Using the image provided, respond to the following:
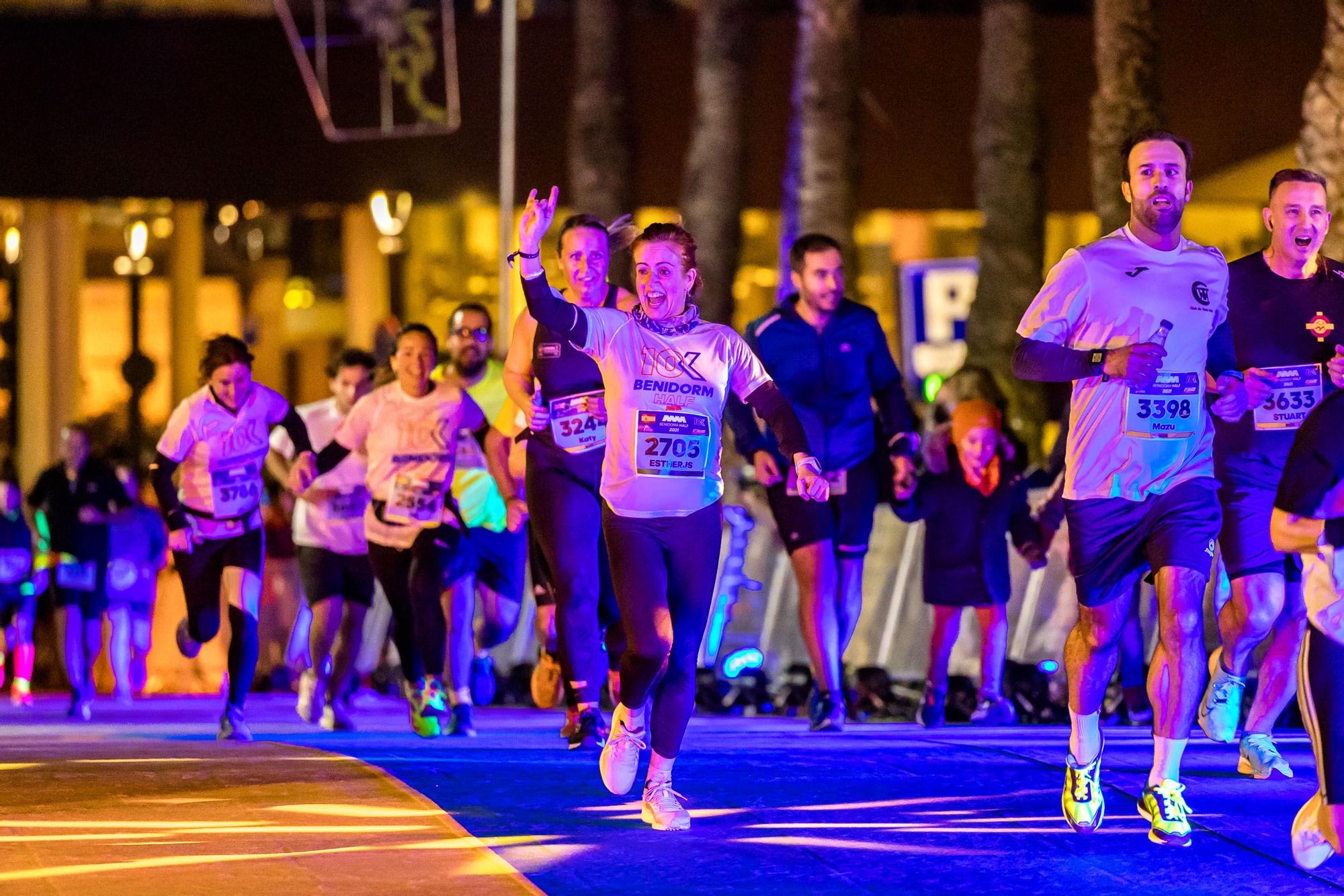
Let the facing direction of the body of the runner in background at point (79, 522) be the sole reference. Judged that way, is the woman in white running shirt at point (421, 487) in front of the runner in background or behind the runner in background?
in front

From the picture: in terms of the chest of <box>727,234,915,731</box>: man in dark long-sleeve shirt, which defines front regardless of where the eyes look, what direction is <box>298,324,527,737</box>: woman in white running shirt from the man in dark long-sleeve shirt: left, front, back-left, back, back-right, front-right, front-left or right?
right

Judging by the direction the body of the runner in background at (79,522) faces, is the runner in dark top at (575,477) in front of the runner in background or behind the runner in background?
in front

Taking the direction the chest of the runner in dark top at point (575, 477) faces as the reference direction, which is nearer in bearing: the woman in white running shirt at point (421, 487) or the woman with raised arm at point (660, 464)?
the woman with raised arm

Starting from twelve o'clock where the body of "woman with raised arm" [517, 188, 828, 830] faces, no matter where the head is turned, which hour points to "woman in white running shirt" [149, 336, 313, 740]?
The woman in white running shirt is roughly at 5 o'clock from the woman with raised arm.

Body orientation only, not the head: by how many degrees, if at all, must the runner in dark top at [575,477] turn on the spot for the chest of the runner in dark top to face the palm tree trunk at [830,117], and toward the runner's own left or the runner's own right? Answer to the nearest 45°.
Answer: approximately 180°

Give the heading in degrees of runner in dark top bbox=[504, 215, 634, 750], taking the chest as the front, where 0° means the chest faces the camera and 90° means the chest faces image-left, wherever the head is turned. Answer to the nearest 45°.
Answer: approximately 0°

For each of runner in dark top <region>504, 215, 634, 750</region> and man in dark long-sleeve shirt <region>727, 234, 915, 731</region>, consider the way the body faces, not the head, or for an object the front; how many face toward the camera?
2

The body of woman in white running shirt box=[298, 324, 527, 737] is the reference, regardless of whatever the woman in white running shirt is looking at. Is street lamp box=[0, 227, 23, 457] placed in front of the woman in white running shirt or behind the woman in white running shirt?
behind

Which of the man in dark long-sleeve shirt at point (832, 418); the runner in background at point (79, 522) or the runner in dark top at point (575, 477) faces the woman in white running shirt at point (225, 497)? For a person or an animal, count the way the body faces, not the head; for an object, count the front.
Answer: the runner in background

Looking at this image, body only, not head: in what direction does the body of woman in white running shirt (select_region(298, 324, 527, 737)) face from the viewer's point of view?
toward the camera

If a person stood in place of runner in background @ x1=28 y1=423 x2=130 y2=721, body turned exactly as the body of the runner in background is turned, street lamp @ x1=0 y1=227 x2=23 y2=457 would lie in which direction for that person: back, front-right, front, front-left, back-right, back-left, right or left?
back

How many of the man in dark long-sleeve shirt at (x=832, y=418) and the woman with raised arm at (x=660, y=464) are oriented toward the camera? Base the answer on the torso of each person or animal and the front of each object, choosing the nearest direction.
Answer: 2
